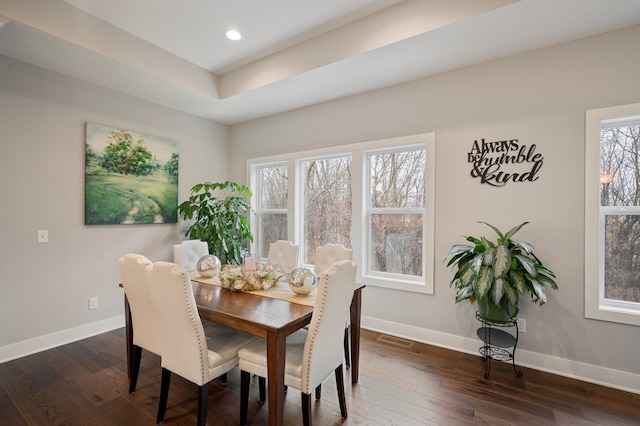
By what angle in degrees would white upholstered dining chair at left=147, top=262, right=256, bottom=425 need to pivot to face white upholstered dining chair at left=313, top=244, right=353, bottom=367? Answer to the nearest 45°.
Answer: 0° — it already faces it

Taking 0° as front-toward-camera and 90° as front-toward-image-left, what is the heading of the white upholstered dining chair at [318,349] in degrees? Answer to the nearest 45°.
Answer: approximately 135°

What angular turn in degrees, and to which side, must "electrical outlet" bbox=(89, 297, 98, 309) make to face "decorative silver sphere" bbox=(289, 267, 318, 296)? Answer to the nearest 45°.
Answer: approximately 45° to its left

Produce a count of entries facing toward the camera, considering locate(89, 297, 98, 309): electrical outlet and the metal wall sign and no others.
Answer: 2

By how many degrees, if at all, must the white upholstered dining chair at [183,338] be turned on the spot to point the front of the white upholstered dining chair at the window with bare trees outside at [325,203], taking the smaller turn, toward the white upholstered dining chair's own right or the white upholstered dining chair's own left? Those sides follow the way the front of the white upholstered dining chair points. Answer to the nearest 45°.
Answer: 0° — it already faces it

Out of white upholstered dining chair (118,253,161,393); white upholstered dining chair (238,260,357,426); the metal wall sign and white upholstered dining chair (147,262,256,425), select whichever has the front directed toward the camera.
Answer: the metal wall sign

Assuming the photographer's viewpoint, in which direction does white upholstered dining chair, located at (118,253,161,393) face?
facing away from the viewer and to the right of the viewer

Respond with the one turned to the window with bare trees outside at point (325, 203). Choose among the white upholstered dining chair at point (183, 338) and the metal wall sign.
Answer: the white upholstered dining chair

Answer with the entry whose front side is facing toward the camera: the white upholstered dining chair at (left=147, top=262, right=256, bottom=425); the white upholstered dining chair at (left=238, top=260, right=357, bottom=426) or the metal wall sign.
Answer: the metal wall sign

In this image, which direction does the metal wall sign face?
toward the camera

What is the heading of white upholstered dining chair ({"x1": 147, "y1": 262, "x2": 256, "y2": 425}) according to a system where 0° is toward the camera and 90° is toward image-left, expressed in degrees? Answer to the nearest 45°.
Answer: approximately 225°

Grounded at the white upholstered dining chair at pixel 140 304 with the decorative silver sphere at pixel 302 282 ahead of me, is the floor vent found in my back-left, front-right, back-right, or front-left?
front-left
